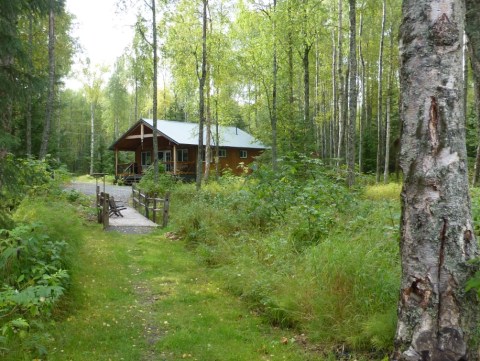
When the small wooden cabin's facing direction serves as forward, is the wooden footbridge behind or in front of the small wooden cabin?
in front

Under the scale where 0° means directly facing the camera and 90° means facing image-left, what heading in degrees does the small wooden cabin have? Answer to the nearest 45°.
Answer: approximately 45°

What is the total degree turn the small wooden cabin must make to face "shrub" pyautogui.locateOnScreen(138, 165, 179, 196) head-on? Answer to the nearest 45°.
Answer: approximately 45° to its left
